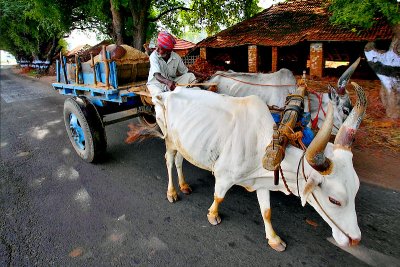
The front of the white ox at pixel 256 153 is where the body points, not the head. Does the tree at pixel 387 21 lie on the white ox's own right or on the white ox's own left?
on the white ox's own left

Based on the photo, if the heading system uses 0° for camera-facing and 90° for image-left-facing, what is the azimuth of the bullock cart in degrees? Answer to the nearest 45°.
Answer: approximately 315°

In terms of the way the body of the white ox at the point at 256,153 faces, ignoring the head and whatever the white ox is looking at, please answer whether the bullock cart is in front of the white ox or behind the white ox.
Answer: behind

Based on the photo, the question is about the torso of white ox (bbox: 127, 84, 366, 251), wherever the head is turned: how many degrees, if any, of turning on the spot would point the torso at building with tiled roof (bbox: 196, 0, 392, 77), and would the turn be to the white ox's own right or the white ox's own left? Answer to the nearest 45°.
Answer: approximately 135° to the white ox's own left

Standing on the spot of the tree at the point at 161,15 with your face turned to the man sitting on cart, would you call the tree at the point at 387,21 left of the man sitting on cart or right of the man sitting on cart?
left

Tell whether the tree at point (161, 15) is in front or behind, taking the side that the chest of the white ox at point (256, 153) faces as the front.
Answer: behind

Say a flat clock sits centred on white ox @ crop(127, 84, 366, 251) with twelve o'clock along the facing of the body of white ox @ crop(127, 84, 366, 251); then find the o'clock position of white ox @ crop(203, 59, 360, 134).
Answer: white ox @ crop(203, 59, 360, 134) is roughly at 8 o'clock from white ox @ crop(127, 84, 366, 251).

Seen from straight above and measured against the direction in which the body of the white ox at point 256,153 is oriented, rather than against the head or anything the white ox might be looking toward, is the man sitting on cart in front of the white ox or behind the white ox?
behind

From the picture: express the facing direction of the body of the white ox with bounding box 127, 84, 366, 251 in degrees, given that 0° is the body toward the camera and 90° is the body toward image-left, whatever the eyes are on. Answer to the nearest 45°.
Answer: approximately 315°
